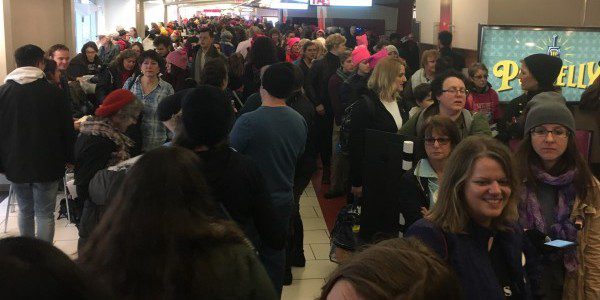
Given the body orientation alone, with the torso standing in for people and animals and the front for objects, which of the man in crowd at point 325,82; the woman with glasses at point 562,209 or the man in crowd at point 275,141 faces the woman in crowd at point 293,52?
the man in crowd at point 275,141

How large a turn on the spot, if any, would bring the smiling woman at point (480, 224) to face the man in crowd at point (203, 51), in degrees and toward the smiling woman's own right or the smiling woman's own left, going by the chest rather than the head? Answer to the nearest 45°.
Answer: approximately 180°

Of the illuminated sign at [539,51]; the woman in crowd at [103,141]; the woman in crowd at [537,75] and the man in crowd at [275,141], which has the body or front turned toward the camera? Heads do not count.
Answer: the illuminated sign

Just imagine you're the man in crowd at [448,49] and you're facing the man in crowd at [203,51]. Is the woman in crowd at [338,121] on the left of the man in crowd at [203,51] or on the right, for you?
left

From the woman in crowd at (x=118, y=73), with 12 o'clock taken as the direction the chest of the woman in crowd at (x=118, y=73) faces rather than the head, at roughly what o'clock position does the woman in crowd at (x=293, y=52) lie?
the woman in crowd at (x=293, y=52) is roughly at 9 o'clock from the woman in crowd at (x=118, y=73).

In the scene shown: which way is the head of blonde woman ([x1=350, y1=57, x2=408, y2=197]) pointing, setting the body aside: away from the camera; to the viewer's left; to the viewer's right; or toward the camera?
to the viewer's right

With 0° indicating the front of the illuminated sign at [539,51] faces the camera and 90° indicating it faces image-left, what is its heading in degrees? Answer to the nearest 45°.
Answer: approximately 0°

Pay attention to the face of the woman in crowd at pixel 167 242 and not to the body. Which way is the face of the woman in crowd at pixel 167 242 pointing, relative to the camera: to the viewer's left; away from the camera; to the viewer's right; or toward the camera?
away from the camera

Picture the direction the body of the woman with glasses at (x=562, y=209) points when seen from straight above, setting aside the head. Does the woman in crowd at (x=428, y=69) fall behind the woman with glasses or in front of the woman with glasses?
behind

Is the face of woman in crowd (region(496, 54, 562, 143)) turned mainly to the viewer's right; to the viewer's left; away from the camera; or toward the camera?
to the viewer's left

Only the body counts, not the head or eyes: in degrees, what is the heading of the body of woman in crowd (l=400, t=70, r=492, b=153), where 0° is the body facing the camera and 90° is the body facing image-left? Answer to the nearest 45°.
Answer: approximately 315°

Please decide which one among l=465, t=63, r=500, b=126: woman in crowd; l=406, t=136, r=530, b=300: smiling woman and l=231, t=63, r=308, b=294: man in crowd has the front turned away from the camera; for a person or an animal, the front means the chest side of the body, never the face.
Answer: the man in crowd
